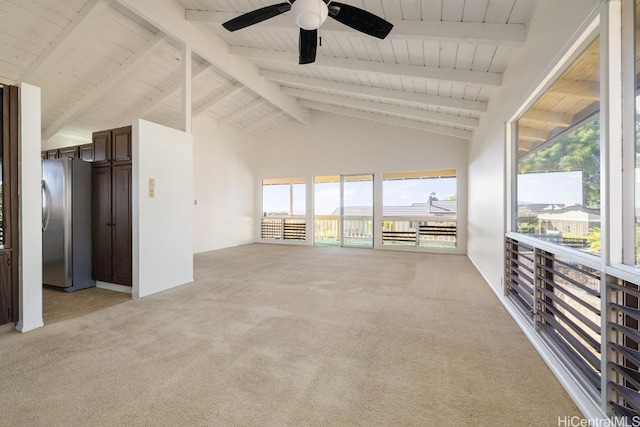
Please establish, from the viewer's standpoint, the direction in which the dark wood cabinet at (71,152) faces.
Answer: facing the viewer and to the left of the viewer

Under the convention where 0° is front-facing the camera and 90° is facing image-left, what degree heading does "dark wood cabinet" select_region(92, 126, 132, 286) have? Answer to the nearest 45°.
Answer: approximately 45°

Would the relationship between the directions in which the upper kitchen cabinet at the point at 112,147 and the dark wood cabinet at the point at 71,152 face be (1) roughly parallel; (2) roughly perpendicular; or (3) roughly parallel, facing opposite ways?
roughly parallel

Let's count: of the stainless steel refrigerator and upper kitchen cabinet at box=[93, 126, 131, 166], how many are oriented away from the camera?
0

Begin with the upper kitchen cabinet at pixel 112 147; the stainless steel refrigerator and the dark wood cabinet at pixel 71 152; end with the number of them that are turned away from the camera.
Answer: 0

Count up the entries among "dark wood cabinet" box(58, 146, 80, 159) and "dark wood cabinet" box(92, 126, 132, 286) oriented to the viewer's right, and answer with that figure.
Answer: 0

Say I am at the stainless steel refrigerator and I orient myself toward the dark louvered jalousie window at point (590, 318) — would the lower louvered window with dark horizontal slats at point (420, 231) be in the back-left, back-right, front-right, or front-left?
front-left
